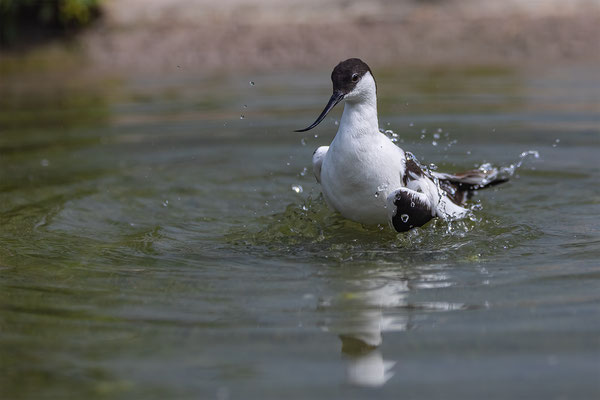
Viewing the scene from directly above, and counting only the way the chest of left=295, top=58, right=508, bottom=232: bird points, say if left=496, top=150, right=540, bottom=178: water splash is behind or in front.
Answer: behind

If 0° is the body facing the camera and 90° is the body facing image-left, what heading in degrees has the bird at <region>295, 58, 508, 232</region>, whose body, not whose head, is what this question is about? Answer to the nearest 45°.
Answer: approximately 45°
